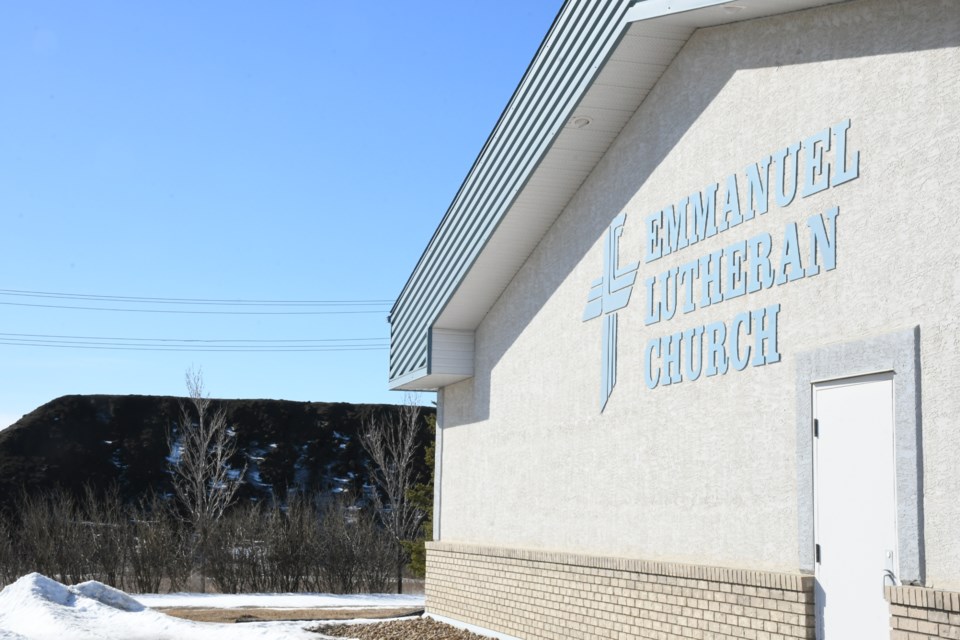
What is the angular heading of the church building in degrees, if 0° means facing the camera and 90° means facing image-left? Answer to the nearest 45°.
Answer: approximately 45°

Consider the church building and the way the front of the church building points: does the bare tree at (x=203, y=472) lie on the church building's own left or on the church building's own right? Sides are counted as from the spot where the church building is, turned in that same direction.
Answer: on the church building's own right

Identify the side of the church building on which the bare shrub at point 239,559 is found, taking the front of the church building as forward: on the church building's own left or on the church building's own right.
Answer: on the church building's own right

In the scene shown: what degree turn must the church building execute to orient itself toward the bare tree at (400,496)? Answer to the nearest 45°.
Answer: approximately 135° to its right

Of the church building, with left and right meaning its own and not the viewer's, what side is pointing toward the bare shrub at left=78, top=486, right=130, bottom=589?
right

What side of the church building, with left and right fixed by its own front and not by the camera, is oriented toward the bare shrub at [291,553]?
right

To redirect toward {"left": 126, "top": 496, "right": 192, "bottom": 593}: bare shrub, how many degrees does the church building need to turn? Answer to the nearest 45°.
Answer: approximately 90° to its right
